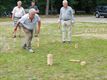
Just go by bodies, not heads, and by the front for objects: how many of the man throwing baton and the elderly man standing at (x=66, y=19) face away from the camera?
0

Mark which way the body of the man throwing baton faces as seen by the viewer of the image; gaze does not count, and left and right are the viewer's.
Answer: facing the viewer and to the right of the viewer

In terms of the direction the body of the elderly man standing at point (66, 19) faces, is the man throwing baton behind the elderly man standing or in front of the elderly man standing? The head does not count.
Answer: in front

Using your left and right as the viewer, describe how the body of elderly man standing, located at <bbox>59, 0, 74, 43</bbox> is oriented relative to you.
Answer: facing the viewer

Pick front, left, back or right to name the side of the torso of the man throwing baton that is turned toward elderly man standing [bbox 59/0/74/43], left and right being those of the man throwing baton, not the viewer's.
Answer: left
